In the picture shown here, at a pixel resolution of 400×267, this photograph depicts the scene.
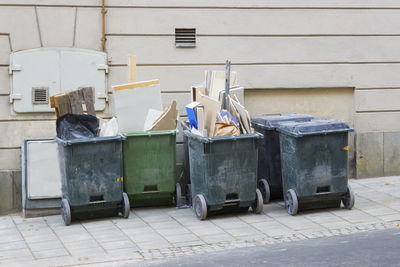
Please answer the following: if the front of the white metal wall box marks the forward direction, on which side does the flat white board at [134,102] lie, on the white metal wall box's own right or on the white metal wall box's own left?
on the white metal wall box's own left

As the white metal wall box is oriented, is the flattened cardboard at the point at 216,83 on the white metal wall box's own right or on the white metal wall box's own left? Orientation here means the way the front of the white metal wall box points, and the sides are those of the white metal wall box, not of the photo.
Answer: on the white metal wall box's own left

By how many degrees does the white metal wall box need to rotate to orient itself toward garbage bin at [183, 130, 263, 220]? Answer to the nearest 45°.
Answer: approximately 45° to its left

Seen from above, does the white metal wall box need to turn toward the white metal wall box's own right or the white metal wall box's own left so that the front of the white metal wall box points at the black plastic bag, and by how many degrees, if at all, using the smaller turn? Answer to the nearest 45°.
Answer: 0° — it already faces it

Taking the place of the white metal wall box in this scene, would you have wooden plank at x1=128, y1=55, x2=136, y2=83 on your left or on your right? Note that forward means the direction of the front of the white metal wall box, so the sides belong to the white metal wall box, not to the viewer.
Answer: on your left

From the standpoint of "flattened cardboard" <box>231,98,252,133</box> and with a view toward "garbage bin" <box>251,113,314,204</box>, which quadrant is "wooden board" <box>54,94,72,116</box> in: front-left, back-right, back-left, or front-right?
back-left

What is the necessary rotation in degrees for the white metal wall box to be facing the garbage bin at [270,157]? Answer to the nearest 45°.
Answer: approximately 90° to its left

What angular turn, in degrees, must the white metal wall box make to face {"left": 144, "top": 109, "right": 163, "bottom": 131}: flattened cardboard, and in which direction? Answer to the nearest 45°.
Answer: approximately 45° to its left

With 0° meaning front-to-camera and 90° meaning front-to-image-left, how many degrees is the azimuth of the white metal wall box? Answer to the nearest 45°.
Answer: approximately 0°

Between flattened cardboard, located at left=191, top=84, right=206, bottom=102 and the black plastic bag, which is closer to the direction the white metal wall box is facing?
the black plastic bag

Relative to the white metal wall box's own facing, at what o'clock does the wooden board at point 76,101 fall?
The wooden board is roughly at 11 o'clock from the white metal wall box.

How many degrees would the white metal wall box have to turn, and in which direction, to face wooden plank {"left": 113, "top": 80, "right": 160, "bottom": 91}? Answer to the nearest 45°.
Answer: approximately 45° to its left

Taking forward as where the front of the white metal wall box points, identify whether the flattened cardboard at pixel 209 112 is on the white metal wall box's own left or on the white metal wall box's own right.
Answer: on the white metal wall box's own left

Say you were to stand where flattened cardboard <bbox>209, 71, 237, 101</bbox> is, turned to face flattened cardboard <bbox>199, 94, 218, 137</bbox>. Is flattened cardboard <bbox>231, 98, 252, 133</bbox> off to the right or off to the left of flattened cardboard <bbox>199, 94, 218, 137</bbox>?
left
